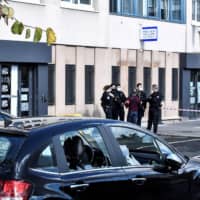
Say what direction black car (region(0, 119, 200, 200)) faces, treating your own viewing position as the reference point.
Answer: facing away from the viewer and to the right of the viewer

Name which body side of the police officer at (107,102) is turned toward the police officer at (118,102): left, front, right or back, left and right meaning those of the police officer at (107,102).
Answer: front

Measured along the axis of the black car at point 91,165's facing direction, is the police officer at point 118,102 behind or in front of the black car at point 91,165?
in front

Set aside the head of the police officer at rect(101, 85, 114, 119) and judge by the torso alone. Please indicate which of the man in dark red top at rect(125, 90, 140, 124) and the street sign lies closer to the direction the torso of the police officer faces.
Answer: the man in dark red top

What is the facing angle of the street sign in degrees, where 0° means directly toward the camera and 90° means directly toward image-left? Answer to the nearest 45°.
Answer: approximately 0°

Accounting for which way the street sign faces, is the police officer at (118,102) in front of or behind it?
in front

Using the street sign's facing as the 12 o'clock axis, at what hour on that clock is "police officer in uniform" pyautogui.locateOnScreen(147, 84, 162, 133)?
The police officer in uniform is roughly at 12 o'clock from the street sign.

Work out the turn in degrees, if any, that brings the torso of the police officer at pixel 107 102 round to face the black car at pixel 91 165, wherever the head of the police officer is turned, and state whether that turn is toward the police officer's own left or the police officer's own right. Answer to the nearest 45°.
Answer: approximately 45° to the police officer's own right

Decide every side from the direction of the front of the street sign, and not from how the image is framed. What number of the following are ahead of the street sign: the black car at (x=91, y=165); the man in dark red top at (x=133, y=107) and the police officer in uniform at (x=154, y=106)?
3

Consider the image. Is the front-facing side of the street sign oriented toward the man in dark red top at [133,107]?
yes

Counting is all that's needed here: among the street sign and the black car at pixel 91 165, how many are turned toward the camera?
1

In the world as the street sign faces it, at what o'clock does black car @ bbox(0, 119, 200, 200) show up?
The black car is roughly at 12 o'clock from the street sign.
